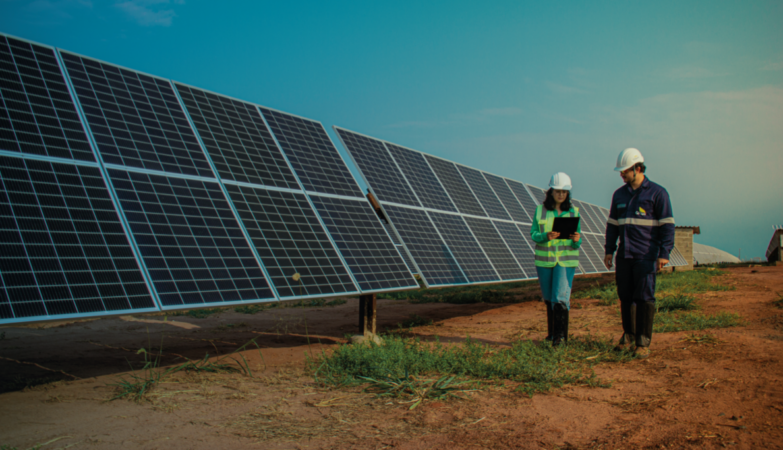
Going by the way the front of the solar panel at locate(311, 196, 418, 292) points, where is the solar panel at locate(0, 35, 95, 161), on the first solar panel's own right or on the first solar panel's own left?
on the first solar panel's own right

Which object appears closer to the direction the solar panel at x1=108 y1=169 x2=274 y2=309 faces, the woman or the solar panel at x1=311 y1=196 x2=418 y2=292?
the woman

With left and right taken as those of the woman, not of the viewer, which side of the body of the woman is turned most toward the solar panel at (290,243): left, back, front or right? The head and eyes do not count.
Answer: right

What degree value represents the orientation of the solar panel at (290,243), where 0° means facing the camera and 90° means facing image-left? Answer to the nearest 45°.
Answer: approximately 315°

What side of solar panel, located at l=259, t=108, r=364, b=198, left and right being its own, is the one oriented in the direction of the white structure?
left
